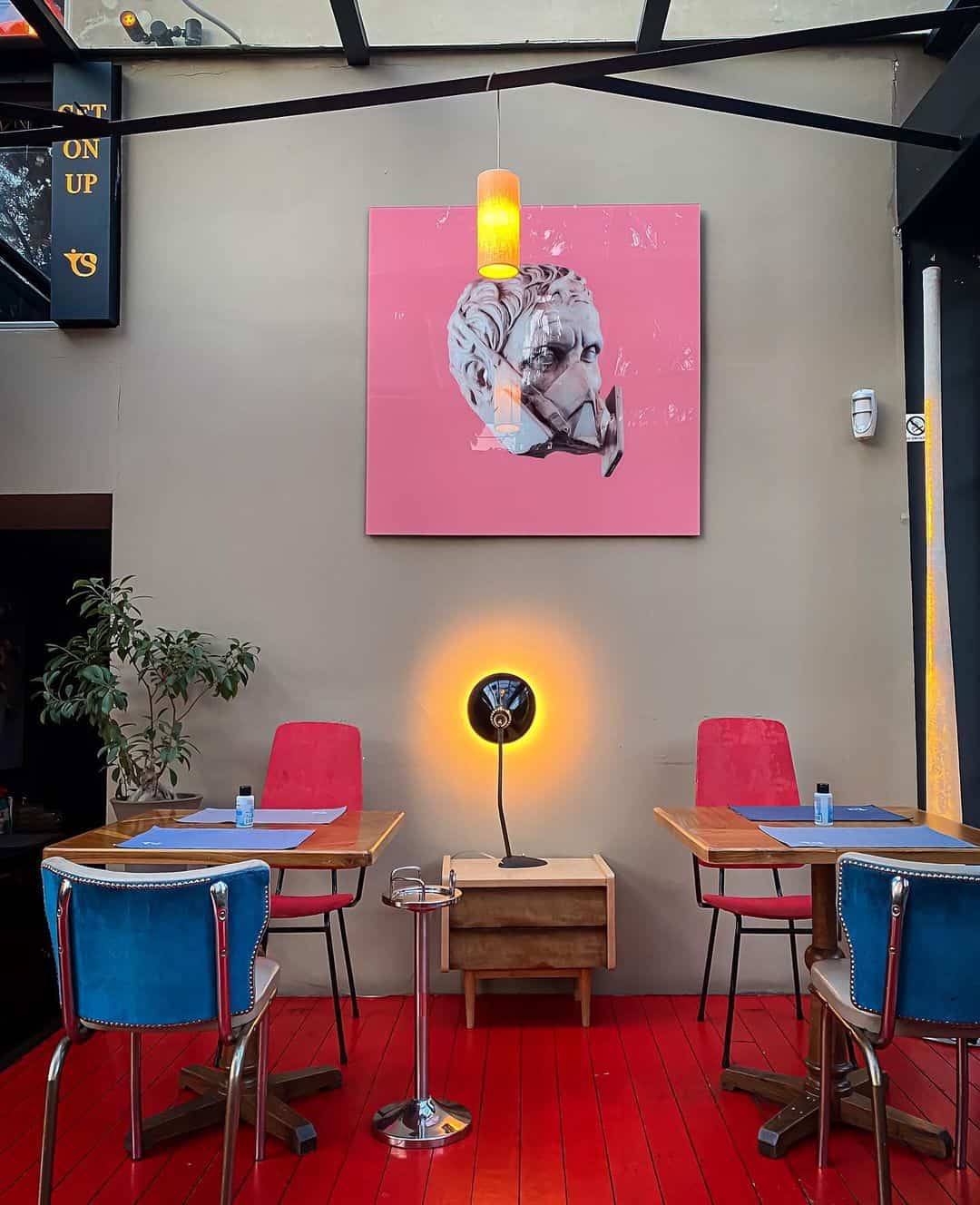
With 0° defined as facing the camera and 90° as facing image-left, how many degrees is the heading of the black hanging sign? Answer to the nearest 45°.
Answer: approximately 0°

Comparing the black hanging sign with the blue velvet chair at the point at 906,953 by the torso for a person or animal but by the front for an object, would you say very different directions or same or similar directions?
very different directions

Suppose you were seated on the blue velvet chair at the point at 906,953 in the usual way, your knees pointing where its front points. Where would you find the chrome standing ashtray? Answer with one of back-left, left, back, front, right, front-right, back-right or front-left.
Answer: front-left

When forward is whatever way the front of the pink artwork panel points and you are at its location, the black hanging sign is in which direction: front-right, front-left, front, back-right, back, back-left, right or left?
right

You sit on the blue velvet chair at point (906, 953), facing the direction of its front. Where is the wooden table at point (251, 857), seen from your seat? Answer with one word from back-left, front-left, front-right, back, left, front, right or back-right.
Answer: front-left

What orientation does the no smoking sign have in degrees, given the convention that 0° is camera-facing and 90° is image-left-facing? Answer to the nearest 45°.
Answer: approximately 0°

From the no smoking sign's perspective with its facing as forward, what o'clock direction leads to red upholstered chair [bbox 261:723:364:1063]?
The red upholstered chair is roughly at 2 o'clock from the no smoking sign.
